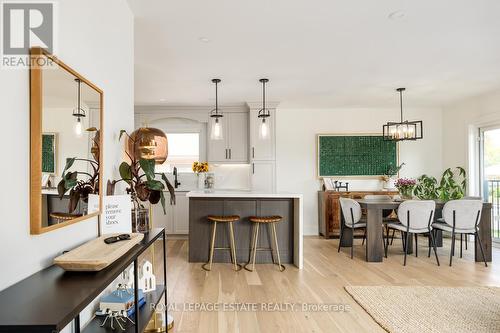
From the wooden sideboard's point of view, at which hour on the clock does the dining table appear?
The dining table is roughly at 11 o'clock from the wooden sideboard.

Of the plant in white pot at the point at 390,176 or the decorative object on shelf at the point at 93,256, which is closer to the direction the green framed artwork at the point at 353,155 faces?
the decorative object on shelf

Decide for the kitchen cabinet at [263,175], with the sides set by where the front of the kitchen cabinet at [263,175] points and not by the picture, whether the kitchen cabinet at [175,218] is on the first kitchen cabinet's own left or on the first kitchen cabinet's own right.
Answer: on the first kitchen cabinet's own right

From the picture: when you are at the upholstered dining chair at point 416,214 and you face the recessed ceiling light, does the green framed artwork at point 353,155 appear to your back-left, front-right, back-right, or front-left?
back-right

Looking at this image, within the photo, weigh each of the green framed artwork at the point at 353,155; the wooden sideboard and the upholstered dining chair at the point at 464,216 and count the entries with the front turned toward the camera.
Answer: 2

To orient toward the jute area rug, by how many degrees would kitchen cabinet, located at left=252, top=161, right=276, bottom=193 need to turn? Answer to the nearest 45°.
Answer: approximately 45° to its left

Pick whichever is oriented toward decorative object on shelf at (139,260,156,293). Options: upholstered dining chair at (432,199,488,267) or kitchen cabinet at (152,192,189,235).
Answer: the kitchen cabinet

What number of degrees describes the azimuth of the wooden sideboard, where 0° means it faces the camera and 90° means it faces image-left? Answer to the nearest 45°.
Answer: approximately 0°

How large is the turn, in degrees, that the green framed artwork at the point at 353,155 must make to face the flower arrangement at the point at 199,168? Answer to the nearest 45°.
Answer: approximately 45° to its right

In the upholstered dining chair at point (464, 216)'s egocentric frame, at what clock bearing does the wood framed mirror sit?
The wood framed mirror is roughly at 8 o'clock from the upholstered dining chair.

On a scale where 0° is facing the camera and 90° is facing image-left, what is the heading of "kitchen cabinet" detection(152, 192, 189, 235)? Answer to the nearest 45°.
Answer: approximately 0°

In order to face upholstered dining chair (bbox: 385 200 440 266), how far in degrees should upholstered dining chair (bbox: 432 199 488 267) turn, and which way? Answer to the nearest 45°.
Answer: approximately 90° to its left

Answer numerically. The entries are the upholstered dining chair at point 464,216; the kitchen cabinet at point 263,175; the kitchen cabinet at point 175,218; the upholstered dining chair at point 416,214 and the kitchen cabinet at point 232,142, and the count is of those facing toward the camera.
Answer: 3
